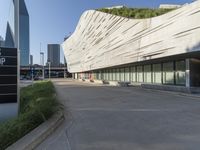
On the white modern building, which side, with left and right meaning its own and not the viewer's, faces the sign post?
front

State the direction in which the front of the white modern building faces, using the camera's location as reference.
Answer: facing the viewer and to the left of the viewer

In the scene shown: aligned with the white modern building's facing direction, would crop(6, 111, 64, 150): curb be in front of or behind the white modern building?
in front
